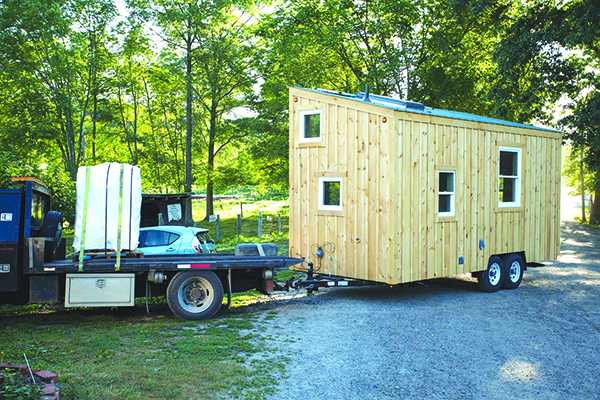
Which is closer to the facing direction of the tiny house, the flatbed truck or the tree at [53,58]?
the flatbed truck

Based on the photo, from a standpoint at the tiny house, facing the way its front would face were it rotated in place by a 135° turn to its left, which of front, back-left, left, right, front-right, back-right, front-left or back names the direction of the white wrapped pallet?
back-right

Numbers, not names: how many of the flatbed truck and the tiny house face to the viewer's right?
0

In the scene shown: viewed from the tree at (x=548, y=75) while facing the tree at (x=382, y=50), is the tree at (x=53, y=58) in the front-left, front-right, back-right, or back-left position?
front-left

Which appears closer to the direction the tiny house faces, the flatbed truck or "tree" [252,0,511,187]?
the flatbed truck

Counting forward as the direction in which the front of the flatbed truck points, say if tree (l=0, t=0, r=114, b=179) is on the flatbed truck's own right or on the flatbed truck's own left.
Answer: on the flatbed truck's own right

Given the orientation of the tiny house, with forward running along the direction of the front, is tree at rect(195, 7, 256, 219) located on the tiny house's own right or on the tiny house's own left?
on the tiny house's own right

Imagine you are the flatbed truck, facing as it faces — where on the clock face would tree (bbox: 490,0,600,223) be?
The tree is roughly at 5 o'clock from the flatbed truck.

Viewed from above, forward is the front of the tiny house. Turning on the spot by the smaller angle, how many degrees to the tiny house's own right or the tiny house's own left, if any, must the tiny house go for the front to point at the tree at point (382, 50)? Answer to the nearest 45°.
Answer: approximately 135° to the tiny house's own right

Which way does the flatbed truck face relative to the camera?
to the viewer's left

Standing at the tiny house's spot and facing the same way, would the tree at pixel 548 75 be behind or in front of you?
behind

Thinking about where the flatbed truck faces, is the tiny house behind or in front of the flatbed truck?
behind

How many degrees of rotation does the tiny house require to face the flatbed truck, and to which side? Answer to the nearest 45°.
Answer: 0° — it already faces it
